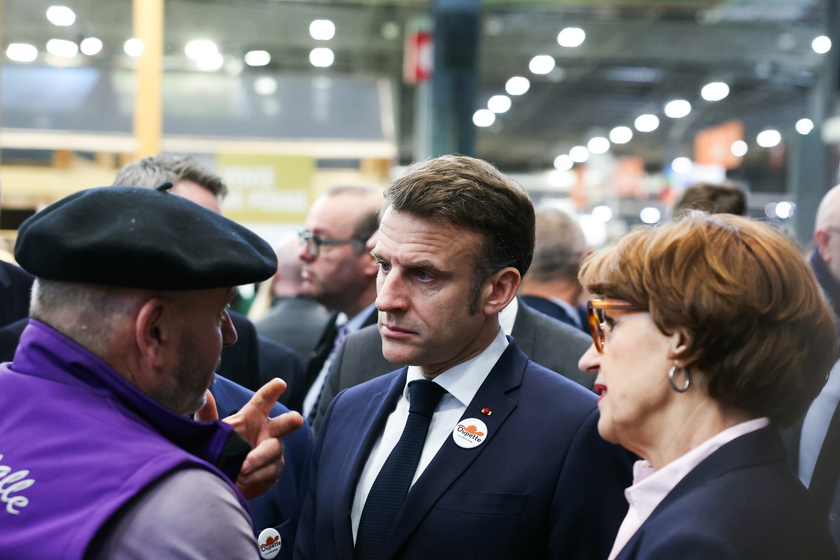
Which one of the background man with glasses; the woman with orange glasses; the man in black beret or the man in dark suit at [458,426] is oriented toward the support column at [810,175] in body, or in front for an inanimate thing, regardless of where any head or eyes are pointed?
the man in black beret

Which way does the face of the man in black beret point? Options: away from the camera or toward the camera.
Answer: away from the camera

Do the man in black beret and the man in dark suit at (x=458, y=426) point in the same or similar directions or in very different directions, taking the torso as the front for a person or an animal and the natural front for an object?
very different directions

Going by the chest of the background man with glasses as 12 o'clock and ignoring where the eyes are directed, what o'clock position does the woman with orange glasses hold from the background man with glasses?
The woman with orange glasses is roughly at 10 o'clock from the background man with glasses.

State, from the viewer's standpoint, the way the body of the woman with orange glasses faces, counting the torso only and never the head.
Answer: to the viewer's left

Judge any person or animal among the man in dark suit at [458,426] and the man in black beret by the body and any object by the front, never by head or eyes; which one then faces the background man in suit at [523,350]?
the man in black beret

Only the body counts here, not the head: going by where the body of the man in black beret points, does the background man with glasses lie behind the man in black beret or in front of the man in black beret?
in front

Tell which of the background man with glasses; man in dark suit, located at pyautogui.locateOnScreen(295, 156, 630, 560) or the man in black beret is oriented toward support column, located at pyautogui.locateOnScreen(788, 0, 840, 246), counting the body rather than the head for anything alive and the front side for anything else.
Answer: the man in black beret
